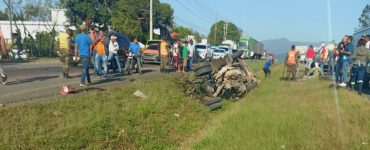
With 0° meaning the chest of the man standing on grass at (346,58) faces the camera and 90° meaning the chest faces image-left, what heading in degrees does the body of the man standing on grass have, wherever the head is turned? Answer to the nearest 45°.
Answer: approximately 90°

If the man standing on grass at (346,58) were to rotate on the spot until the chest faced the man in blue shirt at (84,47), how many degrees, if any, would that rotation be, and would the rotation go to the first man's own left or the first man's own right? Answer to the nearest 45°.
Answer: approximately 45° to the first man's own left

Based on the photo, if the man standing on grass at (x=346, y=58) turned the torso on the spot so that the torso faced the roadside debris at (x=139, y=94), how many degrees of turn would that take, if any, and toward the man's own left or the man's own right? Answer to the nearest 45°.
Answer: approximately 45° to the man's own left

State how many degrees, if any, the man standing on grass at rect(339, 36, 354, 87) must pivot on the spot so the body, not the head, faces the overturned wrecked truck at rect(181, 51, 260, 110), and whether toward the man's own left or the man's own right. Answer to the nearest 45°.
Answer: approximately 45° to the man's own left

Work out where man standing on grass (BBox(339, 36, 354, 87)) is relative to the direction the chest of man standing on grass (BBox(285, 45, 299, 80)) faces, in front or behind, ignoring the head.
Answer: behind

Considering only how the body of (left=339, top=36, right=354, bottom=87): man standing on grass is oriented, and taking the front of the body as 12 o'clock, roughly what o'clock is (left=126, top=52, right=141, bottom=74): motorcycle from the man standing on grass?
The motorcycle is roughly at 12 o'clock from the man standing on grass.

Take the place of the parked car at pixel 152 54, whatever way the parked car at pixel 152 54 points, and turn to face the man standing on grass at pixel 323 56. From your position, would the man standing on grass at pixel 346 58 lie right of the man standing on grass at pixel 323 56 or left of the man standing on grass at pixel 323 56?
right
